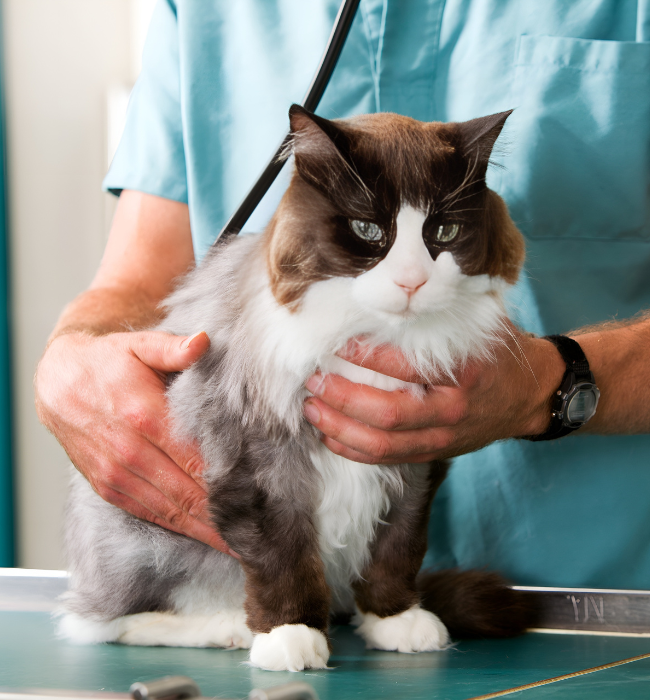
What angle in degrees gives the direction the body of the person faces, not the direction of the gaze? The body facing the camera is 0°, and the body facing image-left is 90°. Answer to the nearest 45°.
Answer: approximately 0°

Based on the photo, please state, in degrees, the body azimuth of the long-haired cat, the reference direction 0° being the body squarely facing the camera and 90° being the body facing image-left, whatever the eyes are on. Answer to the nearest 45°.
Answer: approximately 315°

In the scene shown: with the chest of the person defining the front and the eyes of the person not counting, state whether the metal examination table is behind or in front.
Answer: in front
